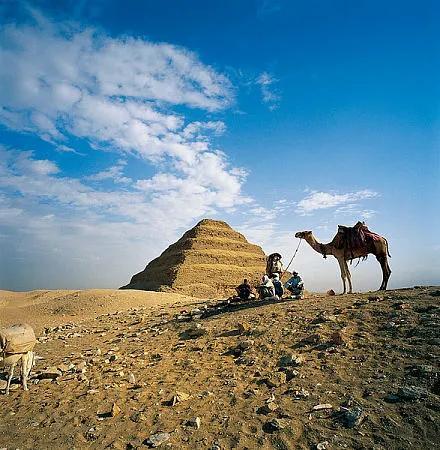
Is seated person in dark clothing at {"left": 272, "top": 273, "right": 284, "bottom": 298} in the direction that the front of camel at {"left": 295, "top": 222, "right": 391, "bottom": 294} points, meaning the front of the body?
yes

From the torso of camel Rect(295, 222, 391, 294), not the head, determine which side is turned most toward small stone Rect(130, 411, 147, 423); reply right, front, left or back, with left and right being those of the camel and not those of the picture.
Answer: left

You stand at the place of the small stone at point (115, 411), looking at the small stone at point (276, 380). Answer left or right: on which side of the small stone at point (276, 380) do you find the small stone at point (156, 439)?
right

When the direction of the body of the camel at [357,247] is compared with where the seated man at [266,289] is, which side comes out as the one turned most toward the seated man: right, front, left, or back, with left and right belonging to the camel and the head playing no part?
front

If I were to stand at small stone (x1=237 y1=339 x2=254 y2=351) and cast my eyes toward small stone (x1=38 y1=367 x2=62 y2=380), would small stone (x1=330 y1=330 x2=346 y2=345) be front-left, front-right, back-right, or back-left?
back-left

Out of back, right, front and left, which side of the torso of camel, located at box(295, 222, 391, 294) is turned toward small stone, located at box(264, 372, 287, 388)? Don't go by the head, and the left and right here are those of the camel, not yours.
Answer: left

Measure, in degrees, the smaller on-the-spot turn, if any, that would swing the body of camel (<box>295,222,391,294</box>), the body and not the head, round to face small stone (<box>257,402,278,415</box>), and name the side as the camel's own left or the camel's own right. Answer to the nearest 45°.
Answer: approximately 90° to the camel's own left

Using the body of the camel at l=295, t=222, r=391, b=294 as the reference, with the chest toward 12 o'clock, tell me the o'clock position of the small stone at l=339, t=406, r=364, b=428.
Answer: The small stone is roughly at 9 o'clock from the camel.

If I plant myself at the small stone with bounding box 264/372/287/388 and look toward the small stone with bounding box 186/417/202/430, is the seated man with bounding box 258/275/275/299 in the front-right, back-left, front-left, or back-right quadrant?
back-right

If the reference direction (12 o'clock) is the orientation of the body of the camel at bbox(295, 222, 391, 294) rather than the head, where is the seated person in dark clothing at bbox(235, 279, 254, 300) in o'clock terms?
The seated person in dark clothing is roughly at 12 o'clock from the camel.

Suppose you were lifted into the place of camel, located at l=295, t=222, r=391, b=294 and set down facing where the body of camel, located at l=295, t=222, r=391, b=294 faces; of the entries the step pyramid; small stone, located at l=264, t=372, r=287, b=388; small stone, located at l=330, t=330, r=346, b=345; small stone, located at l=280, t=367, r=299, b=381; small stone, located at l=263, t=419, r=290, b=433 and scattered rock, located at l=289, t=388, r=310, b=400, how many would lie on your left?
5

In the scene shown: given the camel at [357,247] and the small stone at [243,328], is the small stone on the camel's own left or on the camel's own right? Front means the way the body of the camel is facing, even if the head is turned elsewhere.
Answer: on the camel's own left

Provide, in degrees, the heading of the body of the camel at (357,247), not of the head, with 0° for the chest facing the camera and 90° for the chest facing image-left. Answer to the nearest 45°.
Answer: approximately 90°

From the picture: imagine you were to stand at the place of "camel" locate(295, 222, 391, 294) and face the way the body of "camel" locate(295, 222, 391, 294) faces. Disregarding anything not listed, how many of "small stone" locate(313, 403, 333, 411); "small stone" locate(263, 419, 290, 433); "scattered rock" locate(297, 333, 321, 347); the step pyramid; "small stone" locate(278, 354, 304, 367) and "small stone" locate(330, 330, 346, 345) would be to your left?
5

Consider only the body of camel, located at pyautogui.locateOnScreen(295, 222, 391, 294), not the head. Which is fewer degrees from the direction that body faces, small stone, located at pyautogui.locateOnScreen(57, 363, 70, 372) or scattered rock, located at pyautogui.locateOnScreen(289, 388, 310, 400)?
the small stone

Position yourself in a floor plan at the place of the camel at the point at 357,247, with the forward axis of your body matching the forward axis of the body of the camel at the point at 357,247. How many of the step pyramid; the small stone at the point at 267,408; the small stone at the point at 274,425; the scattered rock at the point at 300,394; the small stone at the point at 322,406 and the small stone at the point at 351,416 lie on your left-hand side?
5
